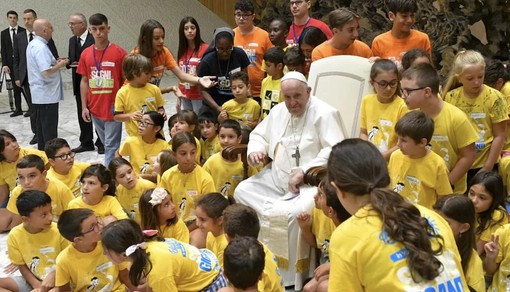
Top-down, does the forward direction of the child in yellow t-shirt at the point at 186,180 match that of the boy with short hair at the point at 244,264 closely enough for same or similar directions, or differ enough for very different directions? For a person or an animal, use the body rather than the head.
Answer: very different directions

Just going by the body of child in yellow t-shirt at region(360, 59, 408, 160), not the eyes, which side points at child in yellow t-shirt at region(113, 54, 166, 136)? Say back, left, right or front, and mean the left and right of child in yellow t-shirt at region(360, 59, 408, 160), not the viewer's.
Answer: right

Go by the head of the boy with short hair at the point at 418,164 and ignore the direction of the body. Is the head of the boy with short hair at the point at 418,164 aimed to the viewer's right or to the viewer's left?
to the viewer's left

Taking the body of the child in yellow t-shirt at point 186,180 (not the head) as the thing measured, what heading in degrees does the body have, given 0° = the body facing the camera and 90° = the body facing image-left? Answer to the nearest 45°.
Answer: approximately 0°

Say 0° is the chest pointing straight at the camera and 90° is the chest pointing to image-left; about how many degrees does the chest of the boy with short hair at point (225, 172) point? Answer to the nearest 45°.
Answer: approximately 0°

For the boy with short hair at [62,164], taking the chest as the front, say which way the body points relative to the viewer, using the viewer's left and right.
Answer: facing the viewer and to the right of the viewer

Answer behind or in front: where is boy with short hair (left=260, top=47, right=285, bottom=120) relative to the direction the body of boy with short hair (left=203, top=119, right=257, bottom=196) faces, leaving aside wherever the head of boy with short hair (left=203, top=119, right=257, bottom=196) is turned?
behind
